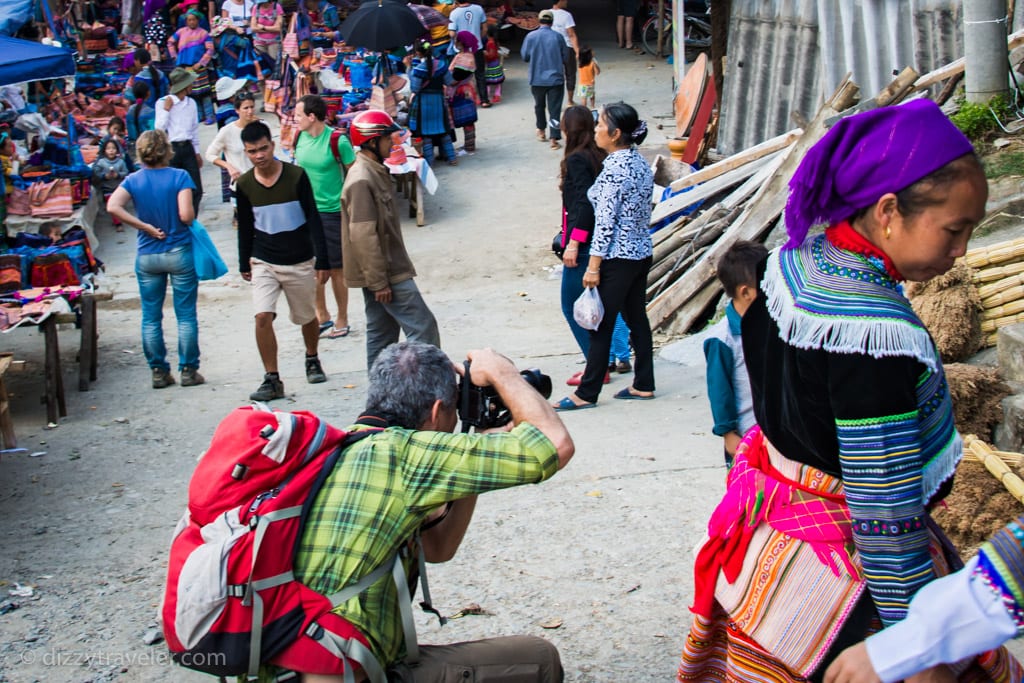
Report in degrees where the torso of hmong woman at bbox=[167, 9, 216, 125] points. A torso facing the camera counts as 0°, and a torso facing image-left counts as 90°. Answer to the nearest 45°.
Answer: approximately 0°

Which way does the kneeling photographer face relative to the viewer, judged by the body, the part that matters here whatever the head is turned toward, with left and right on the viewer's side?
facing away from the viewer and to the right of the viewer

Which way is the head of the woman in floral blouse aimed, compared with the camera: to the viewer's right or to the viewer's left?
to the viewer's left

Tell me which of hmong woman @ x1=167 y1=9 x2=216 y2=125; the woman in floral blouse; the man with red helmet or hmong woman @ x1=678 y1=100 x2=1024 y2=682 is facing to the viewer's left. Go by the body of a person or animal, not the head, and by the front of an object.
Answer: the woman in floral blouse

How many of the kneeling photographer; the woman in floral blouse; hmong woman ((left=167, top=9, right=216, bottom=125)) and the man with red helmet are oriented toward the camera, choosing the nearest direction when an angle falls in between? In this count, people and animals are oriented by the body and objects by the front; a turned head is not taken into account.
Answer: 1

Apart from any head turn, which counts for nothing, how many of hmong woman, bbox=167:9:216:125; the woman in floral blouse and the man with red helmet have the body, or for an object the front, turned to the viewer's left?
1

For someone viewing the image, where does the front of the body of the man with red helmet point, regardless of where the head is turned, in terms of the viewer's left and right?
facing to the right of the viewer

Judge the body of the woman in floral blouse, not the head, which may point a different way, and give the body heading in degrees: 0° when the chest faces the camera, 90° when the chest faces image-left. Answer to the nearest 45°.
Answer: approximately 90°
